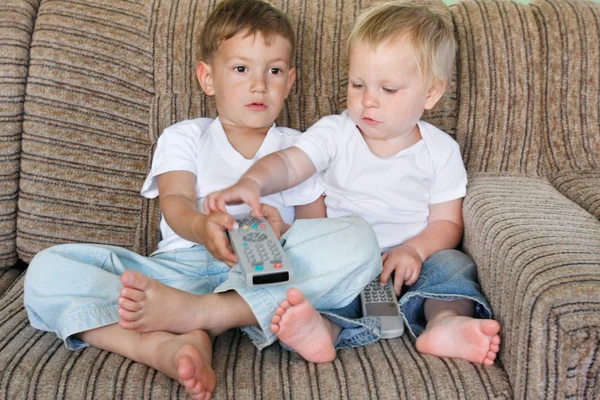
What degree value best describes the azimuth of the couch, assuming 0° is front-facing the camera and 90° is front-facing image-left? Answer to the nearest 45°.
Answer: approximately 0°

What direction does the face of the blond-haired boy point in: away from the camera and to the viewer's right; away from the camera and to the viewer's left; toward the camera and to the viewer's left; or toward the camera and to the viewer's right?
toward the camera and to the viewer's left
